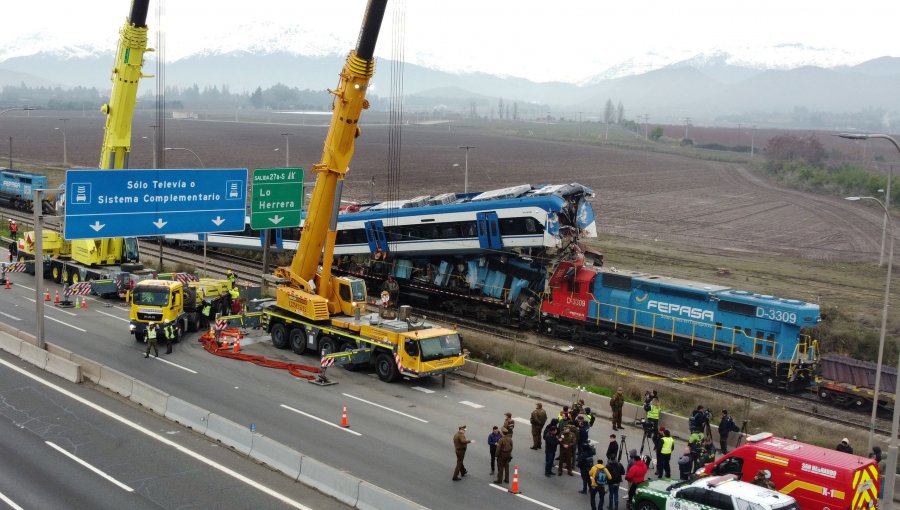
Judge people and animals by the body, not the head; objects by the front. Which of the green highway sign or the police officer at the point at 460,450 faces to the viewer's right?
the police officer

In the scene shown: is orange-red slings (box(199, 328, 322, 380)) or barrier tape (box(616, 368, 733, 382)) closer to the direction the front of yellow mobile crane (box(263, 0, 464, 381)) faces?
the barrier tape

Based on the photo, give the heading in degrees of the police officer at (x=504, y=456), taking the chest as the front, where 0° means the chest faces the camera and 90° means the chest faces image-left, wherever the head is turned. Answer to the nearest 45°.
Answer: approximately 225°

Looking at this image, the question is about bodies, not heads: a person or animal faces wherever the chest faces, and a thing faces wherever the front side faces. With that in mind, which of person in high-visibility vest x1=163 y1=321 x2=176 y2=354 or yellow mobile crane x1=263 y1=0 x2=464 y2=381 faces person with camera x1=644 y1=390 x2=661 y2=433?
the yellow mobile crane

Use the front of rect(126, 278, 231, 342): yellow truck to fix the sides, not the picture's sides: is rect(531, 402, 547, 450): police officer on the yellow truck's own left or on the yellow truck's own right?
on the yellow truck's own left

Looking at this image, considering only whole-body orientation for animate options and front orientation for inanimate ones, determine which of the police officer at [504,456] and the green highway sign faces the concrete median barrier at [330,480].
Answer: the green highway sign

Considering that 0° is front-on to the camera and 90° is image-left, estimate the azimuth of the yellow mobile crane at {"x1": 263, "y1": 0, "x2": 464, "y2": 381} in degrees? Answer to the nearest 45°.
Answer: approximately 315°
